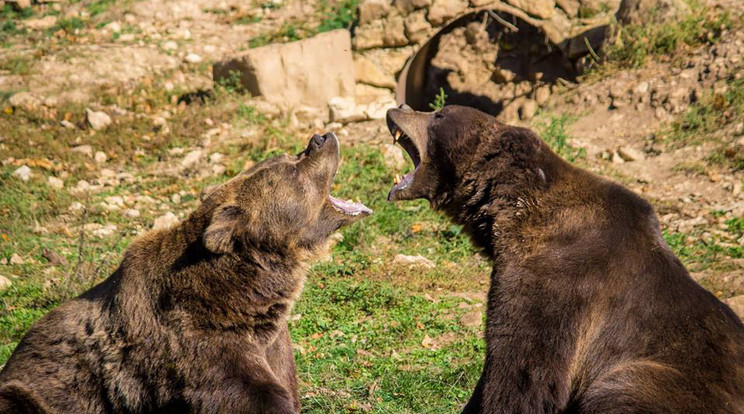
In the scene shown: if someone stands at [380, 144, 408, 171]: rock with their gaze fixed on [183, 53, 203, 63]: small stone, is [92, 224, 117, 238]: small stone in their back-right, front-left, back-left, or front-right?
front-left

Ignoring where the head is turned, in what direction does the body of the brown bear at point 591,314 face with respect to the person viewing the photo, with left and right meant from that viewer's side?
facing to the left of the viewer

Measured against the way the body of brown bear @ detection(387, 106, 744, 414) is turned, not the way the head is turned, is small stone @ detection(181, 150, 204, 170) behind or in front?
in front

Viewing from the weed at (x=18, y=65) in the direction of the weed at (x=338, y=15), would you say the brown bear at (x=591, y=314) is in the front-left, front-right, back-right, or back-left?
front-right

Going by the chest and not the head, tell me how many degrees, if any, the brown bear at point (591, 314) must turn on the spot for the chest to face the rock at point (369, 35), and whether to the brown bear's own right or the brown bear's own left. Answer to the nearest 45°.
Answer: approximately 45° to the brown bear's own right

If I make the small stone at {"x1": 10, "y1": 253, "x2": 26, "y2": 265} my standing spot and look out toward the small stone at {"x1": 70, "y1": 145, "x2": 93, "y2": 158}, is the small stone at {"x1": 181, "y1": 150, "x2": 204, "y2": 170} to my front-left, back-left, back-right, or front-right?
front-right

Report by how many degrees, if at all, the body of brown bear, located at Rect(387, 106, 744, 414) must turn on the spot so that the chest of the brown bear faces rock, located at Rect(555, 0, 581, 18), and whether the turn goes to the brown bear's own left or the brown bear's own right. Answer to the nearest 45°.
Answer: approximately 90° to the brown bear's own right

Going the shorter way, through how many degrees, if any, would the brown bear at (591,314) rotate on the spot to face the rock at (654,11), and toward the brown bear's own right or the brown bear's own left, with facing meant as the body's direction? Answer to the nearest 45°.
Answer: approximately 90° to the brown bear's own right

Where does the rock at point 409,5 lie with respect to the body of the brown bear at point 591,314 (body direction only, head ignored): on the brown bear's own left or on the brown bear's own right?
on the brown bear's own right

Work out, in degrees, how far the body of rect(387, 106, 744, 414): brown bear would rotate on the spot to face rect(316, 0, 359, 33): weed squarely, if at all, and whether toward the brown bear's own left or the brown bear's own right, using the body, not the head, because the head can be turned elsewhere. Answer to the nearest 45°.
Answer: approximately 45° to the brown bear's own right

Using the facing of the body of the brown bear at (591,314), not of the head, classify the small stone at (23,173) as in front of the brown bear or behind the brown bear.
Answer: in front
